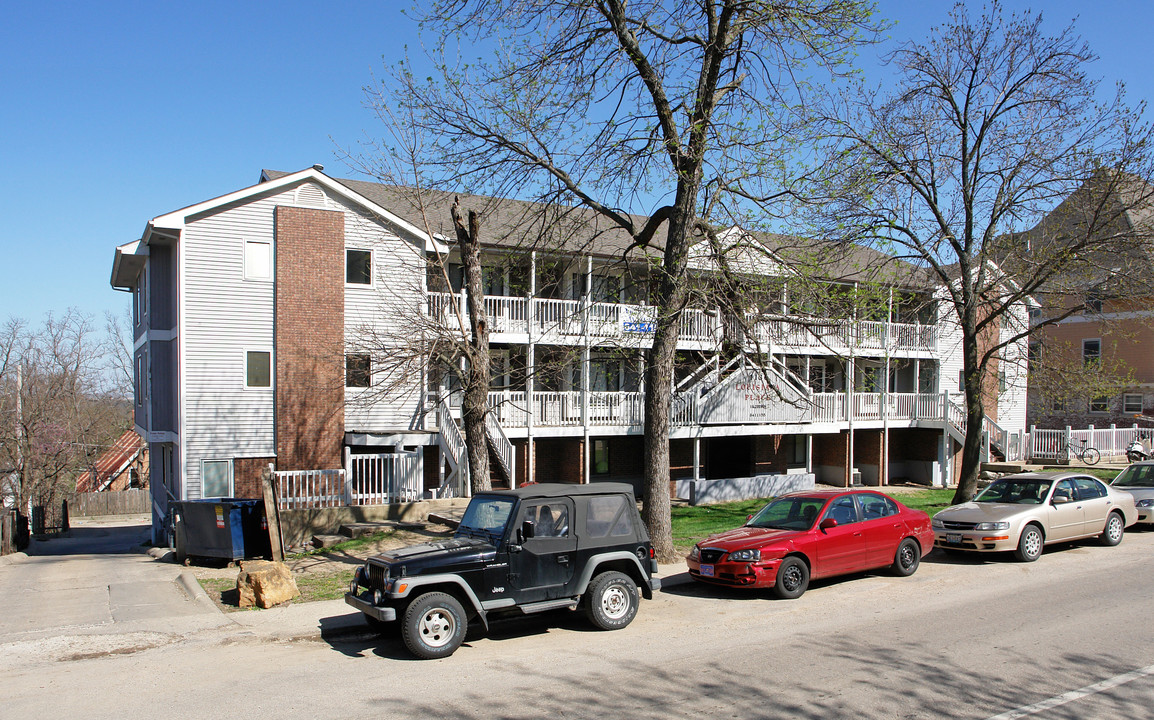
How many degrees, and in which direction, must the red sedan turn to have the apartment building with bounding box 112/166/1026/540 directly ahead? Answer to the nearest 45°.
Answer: approximately 90° to its right

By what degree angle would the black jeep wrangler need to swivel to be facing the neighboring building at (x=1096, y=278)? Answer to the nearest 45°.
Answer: approximately 180°

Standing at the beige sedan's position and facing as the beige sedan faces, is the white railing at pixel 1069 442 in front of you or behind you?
behind

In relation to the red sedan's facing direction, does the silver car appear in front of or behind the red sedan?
behind

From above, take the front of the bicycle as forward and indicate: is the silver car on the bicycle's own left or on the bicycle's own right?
on the bicycle's own left

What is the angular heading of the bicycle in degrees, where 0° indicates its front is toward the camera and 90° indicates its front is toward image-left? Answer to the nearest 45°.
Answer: approximately 90°
